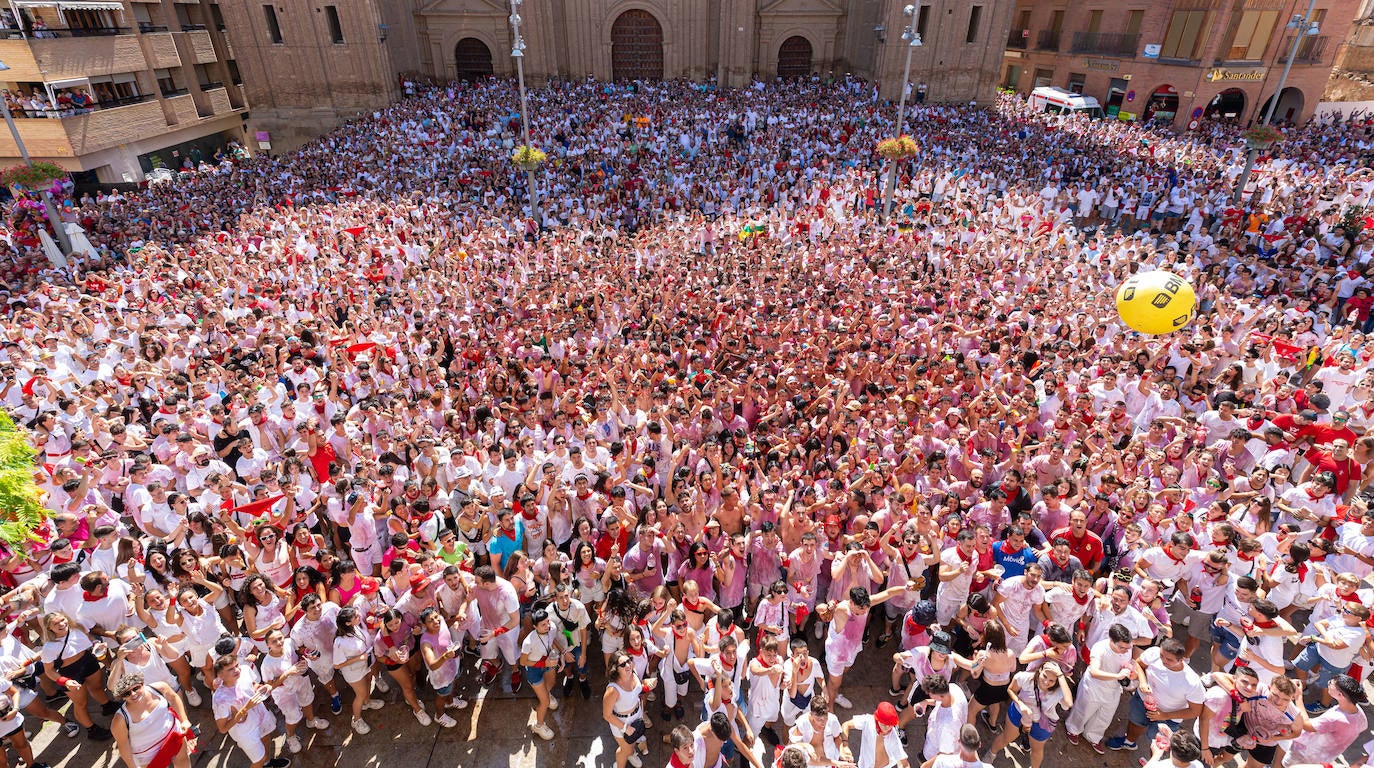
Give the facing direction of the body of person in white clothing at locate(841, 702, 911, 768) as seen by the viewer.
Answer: toward the camera

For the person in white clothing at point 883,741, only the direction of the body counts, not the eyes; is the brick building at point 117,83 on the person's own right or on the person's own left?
on the person's own right

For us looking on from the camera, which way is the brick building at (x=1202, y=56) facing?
facing the viewer and to the left of the viewer

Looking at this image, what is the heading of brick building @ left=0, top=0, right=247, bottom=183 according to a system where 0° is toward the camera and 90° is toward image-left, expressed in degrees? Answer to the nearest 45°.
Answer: approximately 315°

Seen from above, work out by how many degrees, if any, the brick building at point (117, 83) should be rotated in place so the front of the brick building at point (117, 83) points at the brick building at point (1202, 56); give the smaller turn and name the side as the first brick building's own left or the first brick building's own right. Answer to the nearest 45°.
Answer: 0° — it already faces it

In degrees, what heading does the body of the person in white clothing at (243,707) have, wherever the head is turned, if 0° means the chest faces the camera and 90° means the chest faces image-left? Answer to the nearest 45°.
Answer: approximately 315°

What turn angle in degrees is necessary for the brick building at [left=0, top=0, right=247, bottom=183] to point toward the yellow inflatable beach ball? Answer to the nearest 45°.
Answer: approximately 45° to its right

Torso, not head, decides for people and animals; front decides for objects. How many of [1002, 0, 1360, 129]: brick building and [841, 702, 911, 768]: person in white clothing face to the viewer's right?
0

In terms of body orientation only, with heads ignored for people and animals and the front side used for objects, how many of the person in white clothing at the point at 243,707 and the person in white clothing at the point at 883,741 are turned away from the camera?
0

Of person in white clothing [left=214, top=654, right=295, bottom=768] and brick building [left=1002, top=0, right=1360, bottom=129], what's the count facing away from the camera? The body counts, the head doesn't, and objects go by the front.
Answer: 0

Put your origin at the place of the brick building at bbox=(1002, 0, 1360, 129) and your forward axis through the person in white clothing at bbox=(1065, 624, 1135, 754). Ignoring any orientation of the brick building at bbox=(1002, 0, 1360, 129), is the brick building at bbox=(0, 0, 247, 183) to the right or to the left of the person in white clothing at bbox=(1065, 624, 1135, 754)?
right

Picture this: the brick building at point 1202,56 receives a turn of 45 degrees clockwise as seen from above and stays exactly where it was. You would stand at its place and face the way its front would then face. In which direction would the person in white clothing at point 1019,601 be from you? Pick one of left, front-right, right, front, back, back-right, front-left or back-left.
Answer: left

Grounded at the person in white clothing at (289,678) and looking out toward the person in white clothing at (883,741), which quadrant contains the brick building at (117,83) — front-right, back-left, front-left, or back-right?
back-left

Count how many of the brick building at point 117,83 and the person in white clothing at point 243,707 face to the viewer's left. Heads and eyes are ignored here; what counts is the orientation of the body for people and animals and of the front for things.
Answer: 0
